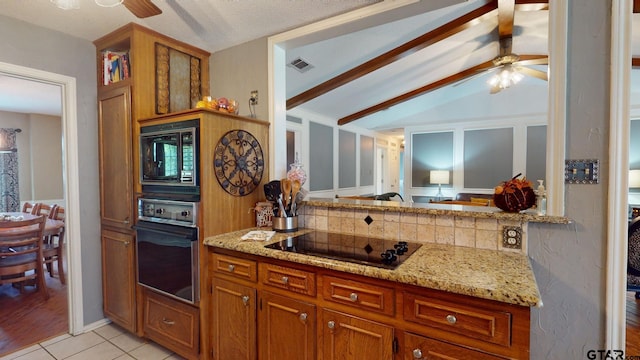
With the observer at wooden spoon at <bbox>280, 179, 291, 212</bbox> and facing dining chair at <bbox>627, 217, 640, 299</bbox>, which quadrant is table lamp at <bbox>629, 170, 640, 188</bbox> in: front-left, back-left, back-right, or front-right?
front-left

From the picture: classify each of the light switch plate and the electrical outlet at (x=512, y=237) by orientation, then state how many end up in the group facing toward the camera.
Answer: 2

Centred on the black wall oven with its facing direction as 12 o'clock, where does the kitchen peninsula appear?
The kitchen peninsula is roughly at 9 o'clock from the black wall oven.

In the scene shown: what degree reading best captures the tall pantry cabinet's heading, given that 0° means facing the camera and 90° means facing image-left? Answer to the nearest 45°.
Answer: approximately 45°

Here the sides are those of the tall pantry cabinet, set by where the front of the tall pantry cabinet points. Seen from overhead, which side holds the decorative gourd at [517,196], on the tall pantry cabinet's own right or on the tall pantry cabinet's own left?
on the tall pantry cabinet's own left

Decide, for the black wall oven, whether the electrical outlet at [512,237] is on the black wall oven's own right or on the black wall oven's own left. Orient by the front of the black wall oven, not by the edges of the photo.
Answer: on the black wall oven's own left

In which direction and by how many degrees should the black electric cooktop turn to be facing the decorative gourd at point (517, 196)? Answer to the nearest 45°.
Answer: approximately 135° to its left

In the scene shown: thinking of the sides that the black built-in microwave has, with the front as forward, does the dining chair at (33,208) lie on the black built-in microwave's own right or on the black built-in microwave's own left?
on the black built-in microwave's own right

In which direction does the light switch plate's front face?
toward the camera

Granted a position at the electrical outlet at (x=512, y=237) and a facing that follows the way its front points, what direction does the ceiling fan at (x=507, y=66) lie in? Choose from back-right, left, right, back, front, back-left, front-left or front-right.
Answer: back

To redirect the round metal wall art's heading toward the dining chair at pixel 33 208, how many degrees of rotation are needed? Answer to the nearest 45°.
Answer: approximately 180°
